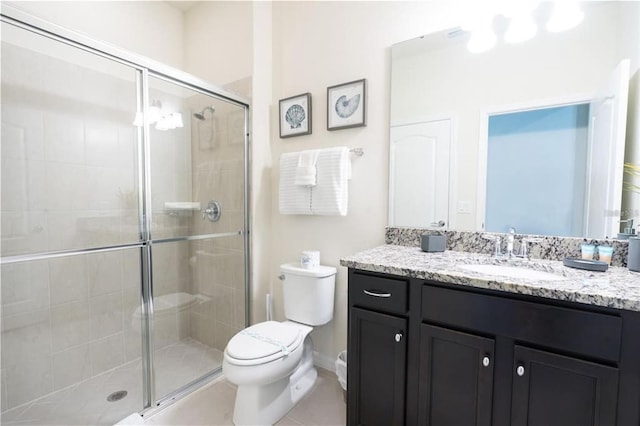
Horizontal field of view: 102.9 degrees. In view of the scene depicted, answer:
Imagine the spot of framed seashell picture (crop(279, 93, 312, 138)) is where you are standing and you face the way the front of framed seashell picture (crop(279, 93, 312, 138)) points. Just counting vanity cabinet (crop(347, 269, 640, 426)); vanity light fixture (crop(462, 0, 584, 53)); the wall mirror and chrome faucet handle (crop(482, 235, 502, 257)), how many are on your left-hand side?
4

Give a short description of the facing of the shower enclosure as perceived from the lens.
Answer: facing the viewer and to the right of the viewer

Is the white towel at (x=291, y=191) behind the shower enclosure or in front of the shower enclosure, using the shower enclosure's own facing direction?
in front

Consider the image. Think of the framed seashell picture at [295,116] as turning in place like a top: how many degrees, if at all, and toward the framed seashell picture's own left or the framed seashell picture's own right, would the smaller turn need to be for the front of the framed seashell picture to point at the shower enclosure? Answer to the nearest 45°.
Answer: approximately 45° to the framed seashell picture's own right

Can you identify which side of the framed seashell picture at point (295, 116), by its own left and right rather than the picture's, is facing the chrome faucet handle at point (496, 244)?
left

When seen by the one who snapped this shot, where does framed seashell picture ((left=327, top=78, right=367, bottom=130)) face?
facing the viewer and to the left of the viewer

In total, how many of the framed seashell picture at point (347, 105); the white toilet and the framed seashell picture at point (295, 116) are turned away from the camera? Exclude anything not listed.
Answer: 0

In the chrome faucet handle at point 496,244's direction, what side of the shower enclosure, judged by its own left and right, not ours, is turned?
front

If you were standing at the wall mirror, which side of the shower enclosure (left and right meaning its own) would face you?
front

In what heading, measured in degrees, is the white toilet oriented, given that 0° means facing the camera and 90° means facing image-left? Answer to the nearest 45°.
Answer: approximately 45°
